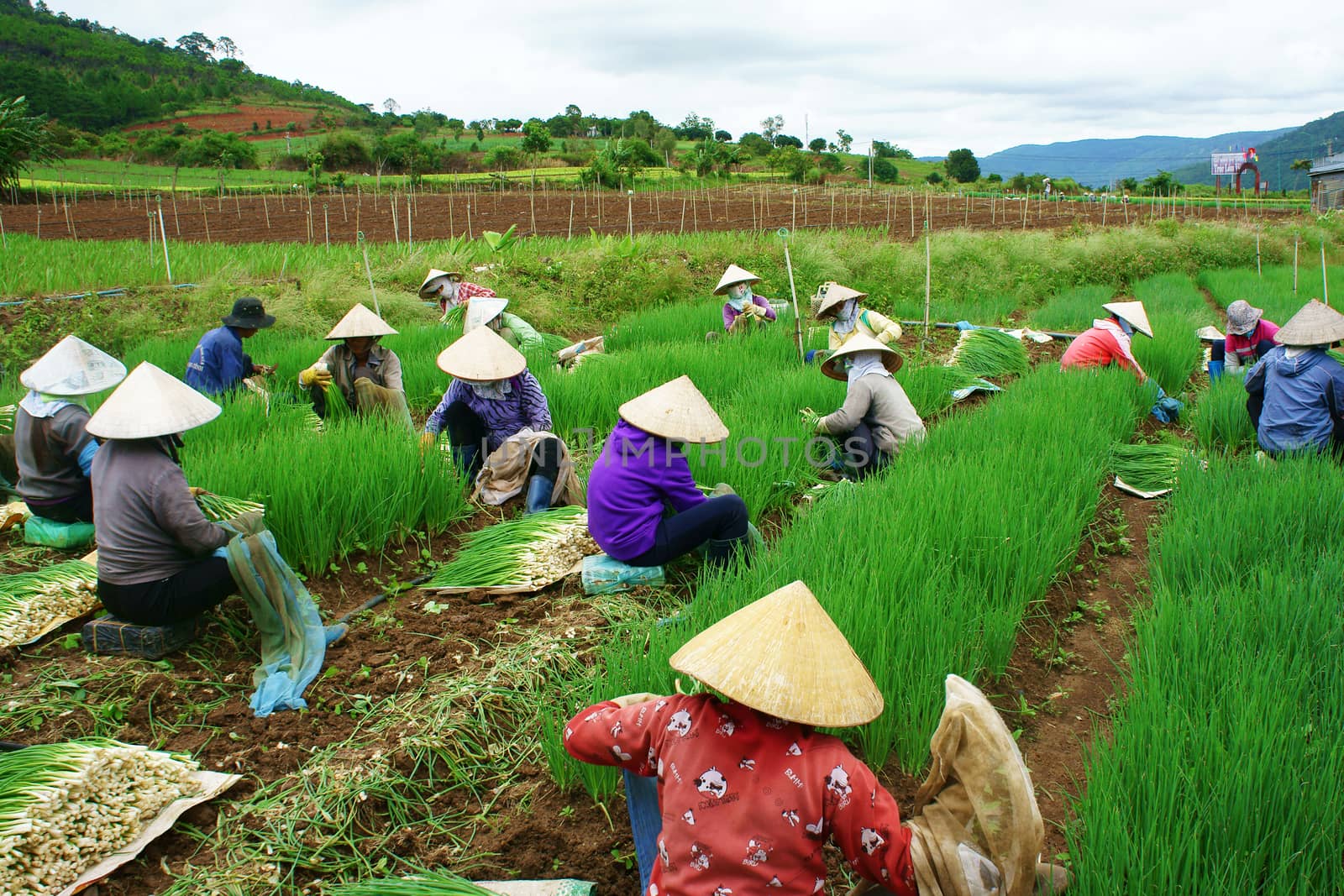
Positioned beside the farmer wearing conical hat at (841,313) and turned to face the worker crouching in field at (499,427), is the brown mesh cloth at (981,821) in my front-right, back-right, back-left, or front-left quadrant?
front-left

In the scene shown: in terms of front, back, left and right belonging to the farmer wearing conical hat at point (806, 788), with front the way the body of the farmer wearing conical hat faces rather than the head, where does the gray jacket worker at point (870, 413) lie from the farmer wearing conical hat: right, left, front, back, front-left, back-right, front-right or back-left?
front

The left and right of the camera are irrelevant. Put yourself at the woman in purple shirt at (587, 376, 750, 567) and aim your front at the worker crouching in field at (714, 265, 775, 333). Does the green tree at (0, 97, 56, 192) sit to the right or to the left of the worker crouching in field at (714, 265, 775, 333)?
left

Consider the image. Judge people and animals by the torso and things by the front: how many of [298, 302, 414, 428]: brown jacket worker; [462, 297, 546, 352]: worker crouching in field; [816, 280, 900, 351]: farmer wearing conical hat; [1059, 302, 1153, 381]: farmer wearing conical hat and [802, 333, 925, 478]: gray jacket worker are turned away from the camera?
0

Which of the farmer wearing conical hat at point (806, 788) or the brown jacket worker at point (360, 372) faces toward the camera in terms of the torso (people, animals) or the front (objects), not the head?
the brown jacket worker

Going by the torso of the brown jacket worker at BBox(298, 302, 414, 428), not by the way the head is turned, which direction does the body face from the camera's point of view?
toward the camera

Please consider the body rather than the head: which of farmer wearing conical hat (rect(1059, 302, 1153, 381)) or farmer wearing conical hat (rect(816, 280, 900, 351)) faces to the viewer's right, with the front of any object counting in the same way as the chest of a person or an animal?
farmer wearing conical hat (rect(1059, 302, 1153, 381))

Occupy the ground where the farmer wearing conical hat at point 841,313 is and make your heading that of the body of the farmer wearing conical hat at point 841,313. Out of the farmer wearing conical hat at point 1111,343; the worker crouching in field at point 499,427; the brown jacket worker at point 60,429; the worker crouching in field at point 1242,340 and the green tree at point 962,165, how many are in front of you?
2

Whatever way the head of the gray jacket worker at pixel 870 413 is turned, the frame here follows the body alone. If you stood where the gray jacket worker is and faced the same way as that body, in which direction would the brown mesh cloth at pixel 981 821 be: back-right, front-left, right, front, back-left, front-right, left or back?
left

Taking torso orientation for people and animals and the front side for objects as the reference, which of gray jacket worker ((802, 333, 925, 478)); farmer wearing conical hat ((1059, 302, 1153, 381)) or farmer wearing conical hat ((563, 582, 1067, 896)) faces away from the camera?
farmer wearing conical hat ((563, 582, 1067, 896))

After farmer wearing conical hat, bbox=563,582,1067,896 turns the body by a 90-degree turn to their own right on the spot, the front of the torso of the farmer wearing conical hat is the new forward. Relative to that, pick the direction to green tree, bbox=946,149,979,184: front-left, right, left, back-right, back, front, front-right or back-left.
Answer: left

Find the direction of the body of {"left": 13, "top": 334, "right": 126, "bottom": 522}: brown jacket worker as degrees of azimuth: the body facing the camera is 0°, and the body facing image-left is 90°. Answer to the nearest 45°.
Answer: approximately 225°

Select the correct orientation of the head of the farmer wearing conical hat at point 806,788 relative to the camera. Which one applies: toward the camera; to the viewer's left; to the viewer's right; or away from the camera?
away from the camera

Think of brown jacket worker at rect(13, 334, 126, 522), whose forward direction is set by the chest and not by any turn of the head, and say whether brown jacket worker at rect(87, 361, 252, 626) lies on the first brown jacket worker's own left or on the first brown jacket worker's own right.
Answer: on the first brown jacket worker's own right

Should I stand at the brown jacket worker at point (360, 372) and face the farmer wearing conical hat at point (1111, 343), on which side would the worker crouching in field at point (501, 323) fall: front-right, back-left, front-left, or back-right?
front-left
